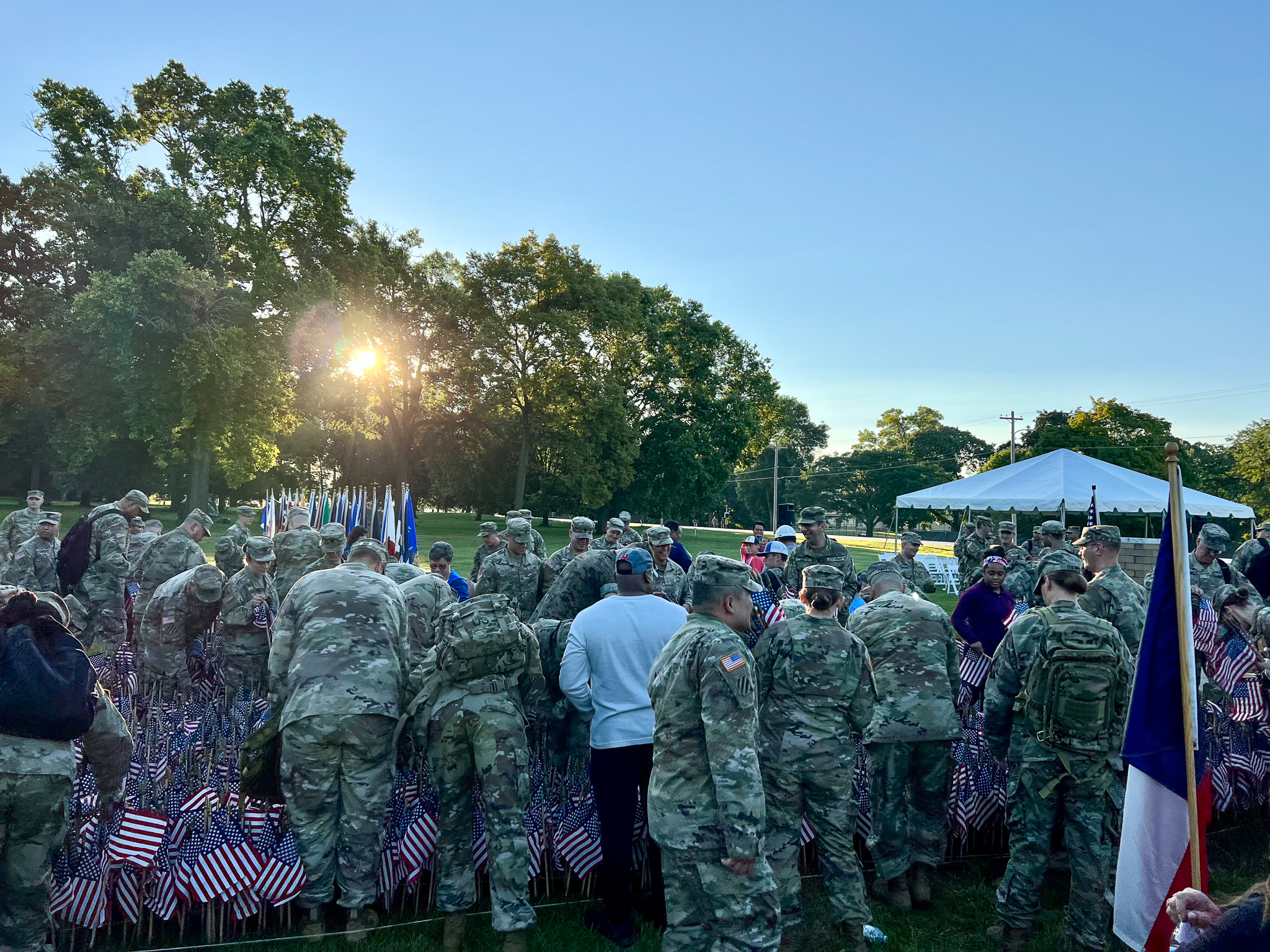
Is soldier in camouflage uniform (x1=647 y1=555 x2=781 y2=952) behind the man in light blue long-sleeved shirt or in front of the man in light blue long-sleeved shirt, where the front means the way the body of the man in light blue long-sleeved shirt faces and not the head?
behind

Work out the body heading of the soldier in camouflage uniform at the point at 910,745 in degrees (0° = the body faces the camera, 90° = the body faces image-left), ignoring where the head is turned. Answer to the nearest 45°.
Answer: approximately 180°

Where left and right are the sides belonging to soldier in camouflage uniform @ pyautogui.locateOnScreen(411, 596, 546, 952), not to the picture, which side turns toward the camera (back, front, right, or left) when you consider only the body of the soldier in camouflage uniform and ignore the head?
back

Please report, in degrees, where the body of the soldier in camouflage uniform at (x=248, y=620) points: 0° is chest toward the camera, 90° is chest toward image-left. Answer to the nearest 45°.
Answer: approximately 315°

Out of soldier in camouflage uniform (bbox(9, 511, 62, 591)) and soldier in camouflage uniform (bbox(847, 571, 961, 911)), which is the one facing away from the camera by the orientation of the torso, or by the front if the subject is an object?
soldier in camouflage uniform (bbox(847, 571, 961, 911))

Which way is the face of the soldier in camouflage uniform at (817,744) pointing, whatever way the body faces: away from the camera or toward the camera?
away from the camera

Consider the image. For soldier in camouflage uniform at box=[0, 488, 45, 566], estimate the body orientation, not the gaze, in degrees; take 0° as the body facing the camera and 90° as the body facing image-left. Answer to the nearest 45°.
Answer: approximately 315°

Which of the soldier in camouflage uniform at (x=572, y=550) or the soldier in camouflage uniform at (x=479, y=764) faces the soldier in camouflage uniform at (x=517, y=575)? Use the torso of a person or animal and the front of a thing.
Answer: the soldier in camouflage uniform at (x=479, y=764)

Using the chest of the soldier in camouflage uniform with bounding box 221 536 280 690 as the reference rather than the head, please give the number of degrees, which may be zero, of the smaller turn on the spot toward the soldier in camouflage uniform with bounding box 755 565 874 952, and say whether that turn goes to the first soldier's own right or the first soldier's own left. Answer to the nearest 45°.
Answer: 0° — they already face them

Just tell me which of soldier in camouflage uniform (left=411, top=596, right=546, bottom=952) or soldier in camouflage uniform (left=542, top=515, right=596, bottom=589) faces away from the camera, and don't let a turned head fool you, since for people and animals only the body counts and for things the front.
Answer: soldier in camouflage uniform (left=411, top=596, right=546, bottom=952)

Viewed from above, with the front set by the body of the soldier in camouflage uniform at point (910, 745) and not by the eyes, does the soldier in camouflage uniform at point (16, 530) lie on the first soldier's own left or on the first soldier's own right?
on the first soldier's own left

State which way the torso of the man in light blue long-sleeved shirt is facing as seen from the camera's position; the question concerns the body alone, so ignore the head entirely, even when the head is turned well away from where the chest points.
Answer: away from the camera

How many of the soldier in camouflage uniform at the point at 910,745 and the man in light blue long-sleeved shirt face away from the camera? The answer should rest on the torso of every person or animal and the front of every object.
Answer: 2

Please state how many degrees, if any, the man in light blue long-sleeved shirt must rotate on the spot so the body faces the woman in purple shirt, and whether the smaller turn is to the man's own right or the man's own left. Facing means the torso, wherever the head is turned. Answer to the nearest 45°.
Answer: approximately 45° to the man's own right

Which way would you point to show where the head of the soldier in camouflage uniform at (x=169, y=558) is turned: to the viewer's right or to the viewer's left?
to the viewer's right
